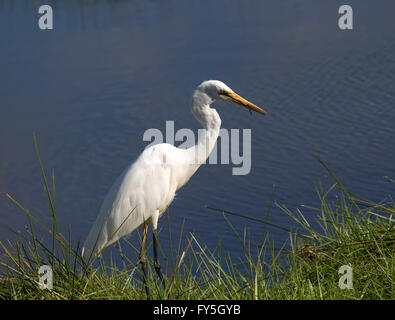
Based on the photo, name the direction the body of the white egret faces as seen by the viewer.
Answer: to the viewer's right
